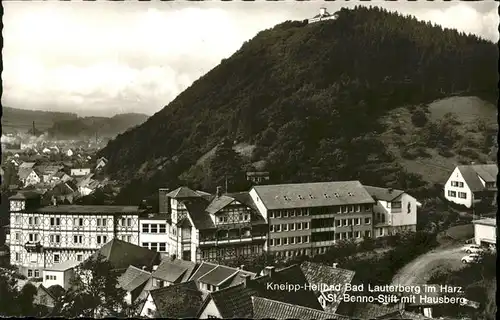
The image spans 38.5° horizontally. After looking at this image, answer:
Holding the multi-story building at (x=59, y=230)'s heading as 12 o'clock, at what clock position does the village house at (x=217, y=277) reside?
The village house is roughly at 10 o'clock from the multi-story building.

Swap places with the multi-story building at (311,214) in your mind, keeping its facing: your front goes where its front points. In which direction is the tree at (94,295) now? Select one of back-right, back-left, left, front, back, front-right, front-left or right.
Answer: right

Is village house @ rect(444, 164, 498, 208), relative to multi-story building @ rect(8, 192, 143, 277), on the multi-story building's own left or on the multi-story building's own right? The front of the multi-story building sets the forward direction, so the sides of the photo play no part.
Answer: on the multi-story building's own left

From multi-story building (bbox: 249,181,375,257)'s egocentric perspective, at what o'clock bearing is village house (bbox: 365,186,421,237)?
The village house is roughly at 9 o'clock from the multi-story building.

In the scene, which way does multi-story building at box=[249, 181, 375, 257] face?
toward the camera

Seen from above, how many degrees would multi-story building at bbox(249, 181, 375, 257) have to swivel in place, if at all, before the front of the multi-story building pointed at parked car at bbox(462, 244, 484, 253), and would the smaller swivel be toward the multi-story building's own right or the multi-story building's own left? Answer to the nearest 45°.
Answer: approximately 90° to the multi-story building's own left

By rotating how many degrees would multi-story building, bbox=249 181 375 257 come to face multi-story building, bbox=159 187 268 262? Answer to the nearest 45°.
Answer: approximately 90° to its right

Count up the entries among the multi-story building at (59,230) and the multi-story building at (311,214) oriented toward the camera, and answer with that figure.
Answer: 2

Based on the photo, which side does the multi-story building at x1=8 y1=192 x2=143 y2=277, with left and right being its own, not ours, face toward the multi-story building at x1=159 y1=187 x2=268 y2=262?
left

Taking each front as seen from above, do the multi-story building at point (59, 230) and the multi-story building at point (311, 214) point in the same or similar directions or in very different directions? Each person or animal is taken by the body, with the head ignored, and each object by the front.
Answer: same or similar directions

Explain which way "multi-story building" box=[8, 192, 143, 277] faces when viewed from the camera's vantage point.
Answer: facing the viewer

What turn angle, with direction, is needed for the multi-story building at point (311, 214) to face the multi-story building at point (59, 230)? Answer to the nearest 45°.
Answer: approximately 90° to its right

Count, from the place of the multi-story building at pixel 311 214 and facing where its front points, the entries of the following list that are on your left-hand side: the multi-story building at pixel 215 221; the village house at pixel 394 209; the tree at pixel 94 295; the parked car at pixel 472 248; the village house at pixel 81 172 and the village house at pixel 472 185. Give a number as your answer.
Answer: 3
